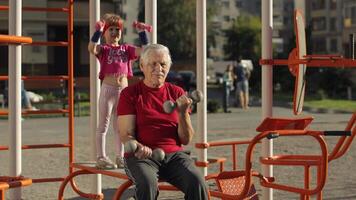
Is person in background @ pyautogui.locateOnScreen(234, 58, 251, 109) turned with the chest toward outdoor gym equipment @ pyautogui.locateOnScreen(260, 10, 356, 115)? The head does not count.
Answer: no

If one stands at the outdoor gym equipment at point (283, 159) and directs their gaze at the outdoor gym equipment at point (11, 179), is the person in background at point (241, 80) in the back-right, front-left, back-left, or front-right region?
back-right

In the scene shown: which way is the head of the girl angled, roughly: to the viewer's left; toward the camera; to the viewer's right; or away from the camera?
toward the camera
